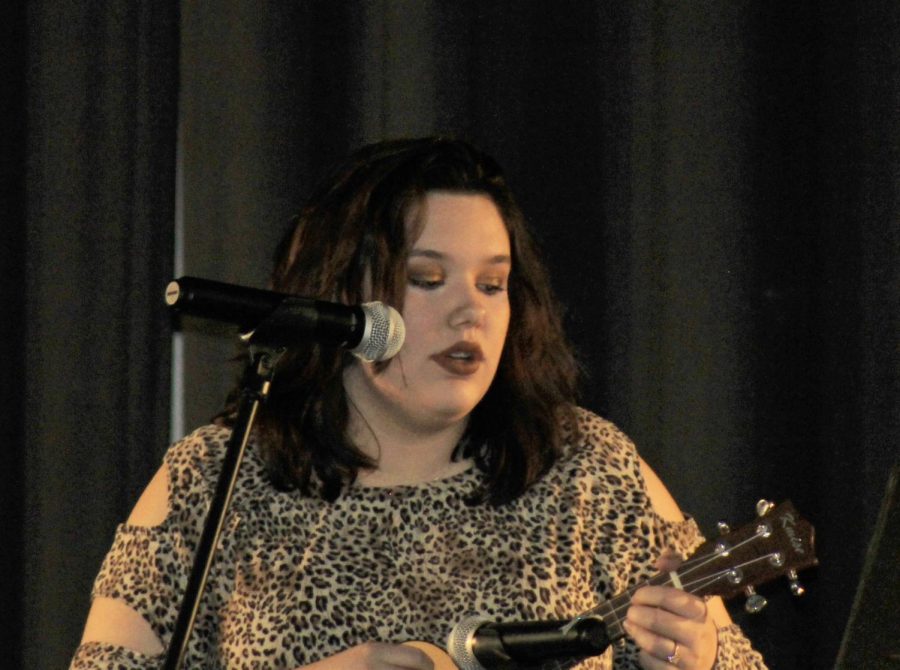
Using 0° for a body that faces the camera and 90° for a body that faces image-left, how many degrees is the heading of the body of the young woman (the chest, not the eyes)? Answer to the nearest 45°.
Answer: approximately 0°

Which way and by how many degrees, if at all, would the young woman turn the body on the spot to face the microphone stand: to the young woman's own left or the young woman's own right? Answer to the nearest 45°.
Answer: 0° — they already face it
